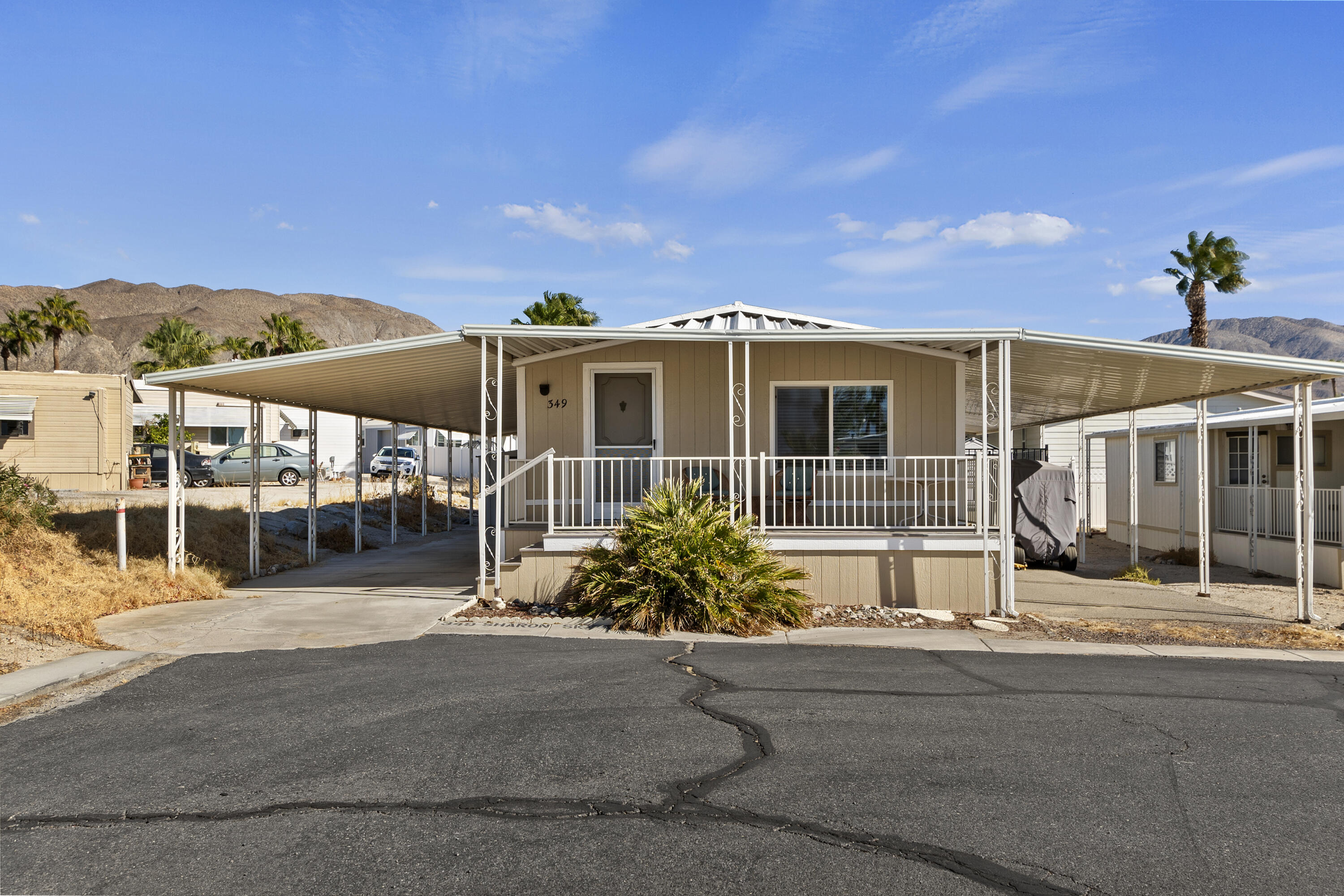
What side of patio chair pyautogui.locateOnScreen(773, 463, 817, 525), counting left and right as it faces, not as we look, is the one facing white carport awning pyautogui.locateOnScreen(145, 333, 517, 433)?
right

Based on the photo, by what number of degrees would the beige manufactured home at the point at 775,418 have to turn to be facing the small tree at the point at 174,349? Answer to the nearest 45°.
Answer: approximately 135° to its right

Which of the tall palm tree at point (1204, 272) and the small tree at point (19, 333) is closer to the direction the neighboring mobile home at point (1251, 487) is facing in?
the small tree

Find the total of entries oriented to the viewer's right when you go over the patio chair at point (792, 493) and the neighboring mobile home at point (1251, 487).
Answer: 0

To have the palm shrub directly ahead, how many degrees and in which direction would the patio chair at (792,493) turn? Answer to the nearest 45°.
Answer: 0° — it already faces it

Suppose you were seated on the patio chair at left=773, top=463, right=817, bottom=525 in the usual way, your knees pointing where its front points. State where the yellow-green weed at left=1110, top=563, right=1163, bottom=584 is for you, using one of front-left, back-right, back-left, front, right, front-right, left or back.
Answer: back-left

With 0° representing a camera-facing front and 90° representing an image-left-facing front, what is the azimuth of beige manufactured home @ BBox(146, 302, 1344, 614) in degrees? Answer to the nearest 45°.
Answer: approximately 0°

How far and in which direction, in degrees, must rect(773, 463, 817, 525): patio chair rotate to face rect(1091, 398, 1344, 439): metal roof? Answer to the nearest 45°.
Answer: approximately 135° to its left

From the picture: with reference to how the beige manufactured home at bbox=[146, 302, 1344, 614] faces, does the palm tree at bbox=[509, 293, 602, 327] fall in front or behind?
behind
